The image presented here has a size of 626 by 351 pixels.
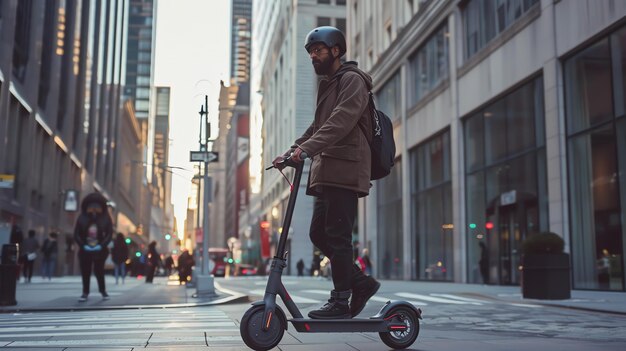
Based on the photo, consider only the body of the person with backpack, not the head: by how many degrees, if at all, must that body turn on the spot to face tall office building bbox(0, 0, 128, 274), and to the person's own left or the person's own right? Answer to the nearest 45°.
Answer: approximately 45° to the person's own right

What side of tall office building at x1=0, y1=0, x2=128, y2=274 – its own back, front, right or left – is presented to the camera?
right

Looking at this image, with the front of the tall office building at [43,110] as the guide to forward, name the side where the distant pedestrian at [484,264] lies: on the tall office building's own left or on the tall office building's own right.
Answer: on the tall office building's own right

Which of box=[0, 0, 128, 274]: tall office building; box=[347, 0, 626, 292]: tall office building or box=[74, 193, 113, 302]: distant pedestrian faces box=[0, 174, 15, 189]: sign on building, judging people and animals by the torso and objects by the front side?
box=[347, 0, 626, 292]: tall office building

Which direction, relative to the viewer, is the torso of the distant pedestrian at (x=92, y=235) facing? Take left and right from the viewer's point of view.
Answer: facing the viewer

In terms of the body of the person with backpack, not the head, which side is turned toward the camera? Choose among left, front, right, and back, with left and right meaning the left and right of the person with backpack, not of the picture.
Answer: left

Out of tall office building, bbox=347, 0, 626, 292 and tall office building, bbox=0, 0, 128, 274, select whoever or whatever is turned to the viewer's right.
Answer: tall office building, bbox=0, 0, 128, 274

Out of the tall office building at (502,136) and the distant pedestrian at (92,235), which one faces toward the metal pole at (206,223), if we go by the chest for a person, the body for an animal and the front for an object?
the tall office building

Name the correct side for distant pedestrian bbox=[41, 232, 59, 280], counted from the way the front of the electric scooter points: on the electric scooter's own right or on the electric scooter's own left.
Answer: on the electric scooter's own right

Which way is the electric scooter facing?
to the viewer's left

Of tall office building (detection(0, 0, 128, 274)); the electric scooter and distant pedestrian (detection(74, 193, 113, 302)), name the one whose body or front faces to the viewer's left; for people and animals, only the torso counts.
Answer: the electric scooter

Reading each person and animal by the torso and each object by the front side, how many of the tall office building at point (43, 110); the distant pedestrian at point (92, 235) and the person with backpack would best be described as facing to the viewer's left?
1

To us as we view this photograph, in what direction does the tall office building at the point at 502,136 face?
facing the viewer and to the left of the viewer
